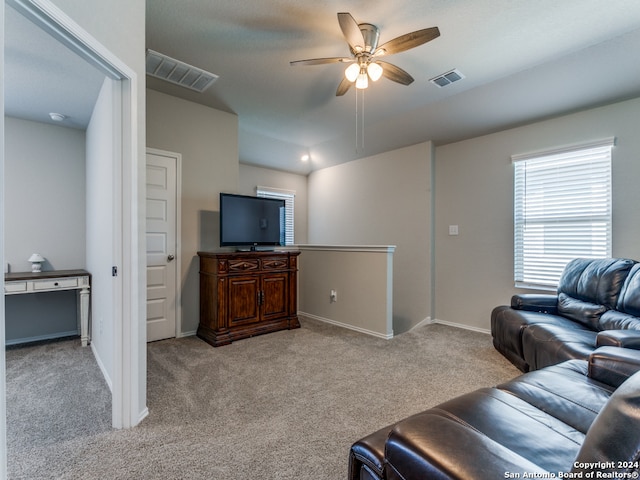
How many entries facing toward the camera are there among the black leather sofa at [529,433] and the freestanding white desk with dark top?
1

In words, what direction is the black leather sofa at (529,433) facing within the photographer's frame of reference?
facing away from the viewer and to the left of the viewer

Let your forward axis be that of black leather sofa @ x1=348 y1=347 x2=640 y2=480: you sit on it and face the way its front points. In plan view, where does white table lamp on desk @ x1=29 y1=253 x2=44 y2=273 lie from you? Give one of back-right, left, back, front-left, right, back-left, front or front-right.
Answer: front-left

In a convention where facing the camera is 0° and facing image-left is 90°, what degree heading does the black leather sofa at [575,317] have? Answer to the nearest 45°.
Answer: approximately 45°

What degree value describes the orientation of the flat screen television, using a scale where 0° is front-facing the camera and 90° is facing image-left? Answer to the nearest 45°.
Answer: approximately 315°

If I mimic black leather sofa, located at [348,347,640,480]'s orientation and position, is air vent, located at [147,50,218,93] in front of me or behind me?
in front
